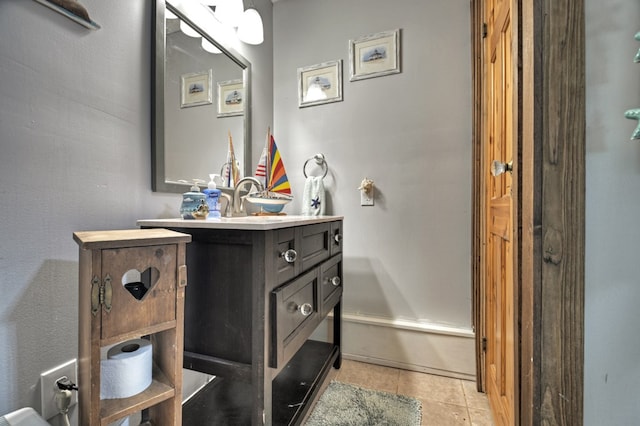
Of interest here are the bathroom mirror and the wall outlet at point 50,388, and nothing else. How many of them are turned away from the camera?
0

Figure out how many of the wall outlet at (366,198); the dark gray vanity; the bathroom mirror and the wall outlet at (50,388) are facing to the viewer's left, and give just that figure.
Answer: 0

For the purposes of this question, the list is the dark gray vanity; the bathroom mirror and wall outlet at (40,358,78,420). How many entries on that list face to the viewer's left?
0

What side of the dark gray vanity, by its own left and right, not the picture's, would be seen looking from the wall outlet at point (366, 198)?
left

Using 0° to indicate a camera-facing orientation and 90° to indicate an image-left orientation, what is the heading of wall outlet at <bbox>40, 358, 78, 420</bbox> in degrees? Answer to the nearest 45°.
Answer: approximately 315°

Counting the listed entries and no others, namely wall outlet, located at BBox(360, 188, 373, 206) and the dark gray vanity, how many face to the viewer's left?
0

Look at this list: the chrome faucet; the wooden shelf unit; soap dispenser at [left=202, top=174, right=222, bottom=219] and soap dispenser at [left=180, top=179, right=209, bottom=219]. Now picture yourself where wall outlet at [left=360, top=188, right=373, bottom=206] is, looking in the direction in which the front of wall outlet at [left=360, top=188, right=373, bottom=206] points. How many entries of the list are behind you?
0

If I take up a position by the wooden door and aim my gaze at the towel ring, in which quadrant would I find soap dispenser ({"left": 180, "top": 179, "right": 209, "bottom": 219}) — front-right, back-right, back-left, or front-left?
front-left

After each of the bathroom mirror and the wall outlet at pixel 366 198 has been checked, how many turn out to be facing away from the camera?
0

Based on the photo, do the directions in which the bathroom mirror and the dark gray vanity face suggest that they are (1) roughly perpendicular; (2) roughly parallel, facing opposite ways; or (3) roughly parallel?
roughly parallel

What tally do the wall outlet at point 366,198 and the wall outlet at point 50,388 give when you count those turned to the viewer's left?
0

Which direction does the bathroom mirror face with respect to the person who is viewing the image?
facing the viewer and to the right of the viewer

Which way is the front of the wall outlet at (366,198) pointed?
toward the camera

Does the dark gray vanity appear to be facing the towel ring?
no
